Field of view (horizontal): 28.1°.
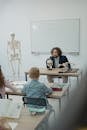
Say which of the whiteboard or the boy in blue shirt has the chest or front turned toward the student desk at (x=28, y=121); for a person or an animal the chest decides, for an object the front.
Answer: the whiteboard

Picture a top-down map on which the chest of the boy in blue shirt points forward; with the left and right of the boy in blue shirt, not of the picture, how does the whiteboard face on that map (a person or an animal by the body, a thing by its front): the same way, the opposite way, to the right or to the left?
the opposite way

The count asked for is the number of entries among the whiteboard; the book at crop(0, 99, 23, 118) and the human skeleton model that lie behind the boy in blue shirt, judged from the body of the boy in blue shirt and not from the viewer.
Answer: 1

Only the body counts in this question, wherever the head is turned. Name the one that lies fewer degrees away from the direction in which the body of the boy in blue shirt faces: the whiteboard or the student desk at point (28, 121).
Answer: the whiteboard

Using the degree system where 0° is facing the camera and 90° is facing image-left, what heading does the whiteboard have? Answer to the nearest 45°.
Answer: approximately 0°

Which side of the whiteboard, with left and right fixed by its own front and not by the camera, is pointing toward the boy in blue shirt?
front

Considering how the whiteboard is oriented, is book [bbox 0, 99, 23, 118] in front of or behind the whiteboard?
in front

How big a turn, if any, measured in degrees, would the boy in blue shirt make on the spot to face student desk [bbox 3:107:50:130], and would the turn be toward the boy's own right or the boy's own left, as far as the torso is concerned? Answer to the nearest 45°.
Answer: approximately 180°

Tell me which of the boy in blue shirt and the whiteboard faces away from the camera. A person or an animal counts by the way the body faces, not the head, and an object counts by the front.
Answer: the boy in blue shirt

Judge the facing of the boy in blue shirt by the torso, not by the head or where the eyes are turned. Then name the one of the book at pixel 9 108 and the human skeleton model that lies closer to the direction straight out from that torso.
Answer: the human skeleton model

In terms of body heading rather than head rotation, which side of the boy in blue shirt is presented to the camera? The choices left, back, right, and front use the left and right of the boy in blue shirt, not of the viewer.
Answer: back

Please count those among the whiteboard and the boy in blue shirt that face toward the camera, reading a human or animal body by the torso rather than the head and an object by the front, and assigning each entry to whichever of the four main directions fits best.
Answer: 1

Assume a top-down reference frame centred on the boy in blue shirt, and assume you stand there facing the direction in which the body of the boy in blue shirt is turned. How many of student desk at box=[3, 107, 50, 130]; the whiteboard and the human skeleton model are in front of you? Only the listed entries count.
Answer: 2

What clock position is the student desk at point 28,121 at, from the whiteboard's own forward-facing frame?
The student desk is roughly at 12 o'clock from the whiteboard.

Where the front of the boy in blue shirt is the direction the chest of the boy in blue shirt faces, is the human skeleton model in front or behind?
in front

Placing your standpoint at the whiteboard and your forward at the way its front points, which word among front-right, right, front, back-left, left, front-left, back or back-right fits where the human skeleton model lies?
right
